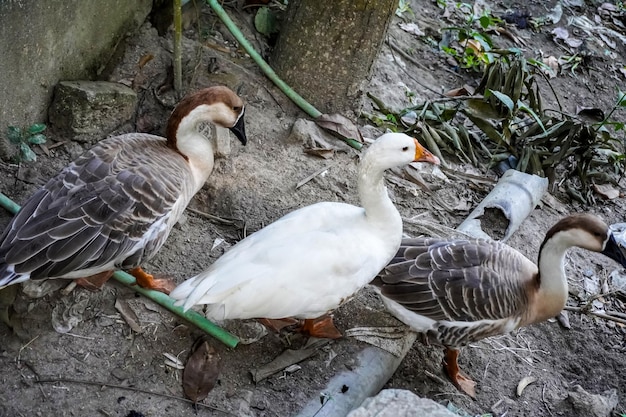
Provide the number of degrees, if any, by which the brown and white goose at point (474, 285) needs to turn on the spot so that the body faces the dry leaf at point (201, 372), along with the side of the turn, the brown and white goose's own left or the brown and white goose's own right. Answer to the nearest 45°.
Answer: approximately 135° to the brown and white goose's own right

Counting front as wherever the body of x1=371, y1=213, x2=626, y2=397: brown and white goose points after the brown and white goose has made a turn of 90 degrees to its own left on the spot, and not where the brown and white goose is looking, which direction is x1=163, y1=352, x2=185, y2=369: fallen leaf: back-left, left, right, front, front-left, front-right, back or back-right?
back-left

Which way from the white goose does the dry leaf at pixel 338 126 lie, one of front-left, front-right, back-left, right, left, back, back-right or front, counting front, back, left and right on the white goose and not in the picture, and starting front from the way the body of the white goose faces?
left

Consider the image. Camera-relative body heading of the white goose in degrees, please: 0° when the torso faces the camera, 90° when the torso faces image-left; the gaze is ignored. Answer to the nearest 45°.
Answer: approximately 270°

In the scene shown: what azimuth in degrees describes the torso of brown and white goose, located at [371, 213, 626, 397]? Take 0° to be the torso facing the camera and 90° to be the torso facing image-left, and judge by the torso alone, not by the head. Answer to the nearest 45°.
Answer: approximately 270°

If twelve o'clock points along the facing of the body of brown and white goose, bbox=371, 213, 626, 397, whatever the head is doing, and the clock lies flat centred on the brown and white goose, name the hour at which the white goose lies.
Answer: The white goose is roughly at 5 o'clock from the brown and white goose.

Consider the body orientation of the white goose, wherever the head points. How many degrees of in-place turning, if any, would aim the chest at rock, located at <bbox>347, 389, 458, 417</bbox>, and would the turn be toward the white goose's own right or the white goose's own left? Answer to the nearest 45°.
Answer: approximately 45° to the white goose's own right

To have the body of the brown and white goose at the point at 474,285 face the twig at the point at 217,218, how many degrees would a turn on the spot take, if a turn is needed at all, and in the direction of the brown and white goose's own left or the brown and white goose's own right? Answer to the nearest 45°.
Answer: approximately 180°

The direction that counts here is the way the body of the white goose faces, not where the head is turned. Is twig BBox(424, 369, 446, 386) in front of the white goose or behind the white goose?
in front

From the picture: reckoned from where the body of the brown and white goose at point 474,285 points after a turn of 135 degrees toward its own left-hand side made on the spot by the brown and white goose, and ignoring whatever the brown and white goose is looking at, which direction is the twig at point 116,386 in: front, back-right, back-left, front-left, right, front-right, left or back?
left

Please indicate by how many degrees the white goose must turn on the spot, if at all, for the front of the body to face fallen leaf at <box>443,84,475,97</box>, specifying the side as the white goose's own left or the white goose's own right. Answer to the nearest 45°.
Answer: approximately 90° to the white goose's own left

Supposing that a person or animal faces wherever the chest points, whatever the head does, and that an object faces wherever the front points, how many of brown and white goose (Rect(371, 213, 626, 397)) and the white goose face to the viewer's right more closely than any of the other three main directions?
2
